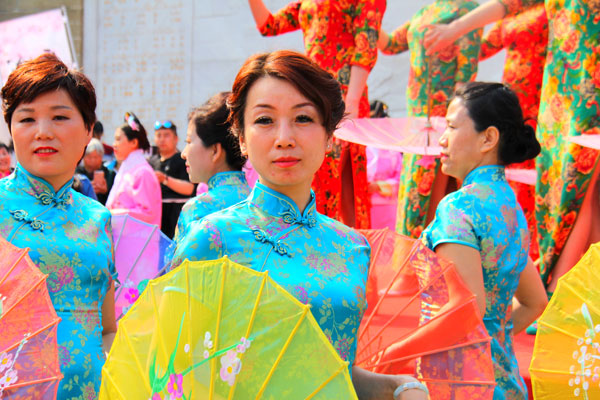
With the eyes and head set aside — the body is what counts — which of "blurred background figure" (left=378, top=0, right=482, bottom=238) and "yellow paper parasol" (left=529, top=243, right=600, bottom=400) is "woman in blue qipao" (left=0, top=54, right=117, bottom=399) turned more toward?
the yellow paper parasol

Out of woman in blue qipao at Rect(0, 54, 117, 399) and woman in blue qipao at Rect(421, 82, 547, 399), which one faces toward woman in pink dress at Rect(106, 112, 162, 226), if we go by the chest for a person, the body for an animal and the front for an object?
woman in blue qipao at Rect(421, 82, 547, 399)

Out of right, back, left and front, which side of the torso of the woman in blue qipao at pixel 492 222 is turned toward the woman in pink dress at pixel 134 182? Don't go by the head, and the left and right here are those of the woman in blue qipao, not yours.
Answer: front

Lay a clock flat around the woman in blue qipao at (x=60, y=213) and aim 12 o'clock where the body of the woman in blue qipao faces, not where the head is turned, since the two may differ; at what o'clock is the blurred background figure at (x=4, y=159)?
The blurred background figure is roughly at 6 o'clock from the woman in blue qipao.

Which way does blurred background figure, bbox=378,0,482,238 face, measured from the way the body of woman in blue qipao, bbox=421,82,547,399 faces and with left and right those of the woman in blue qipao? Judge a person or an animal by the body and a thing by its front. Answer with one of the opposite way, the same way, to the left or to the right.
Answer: to the left

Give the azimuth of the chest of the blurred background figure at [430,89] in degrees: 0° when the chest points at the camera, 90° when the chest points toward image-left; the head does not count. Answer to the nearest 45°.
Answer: approximately 45°

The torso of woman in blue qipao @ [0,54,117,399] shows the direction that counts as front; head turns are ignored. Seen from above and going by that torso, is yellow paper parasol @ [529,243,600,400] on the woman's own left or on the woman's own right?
on the woman's own left

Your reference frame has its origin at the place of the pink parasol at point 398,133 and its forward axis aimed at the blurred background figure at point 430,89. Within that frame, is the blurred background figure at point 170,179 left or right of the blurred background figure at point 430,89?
left

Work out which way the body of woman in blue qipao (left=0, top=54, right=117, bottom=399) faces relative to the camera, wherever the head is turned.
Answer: toward the camera

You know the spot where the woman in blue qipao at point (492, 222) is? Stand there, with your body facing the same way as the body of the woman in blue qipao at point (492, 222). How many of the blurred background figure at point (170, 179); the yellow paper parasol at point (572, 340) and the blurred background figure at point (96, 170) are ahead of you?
2

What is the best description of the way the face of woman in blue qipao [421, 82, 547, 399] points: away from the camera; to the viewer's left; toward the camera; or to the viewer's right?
to the viewer's left

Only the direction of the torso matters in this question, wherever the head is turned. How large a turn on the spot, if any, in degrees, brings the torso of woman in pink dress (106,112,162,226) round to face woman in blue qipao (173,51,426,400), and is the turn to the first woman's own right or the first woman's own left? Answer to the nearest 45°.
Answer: approximately 90° to the first woman's own left

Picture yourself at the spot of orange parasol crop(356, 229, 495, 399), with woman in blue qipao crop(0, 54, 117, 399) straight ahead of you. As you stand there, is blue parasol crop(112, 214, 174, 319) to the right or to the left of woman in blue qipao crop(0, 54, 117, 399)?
right
